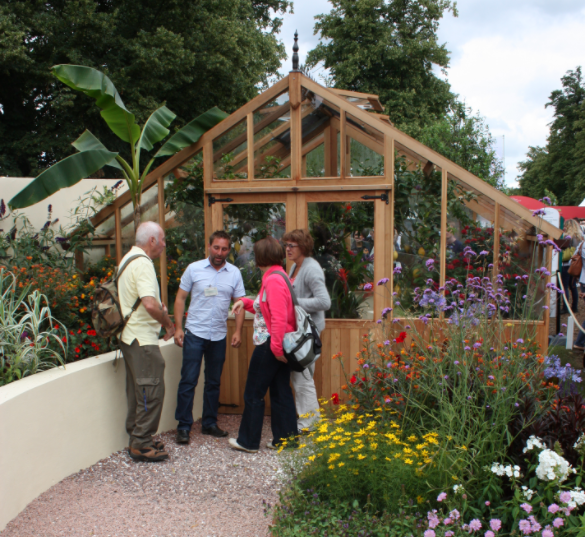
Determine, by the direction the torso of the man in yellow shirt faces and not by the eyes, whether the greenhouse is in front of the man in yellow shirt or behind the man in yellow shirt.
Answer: in front

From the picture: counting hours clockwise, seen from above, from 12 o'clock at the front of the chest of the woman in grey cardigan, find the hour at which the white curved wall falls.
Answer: The white curved wall is roughly at 11 o'clock from the woman in grey cardigan.

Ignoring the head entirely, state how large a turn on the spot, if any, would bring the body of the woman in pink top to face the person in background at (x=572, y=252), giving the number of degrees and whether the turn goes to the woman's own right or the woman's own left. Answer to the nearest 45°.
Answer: approximately 135° to the woman's own right

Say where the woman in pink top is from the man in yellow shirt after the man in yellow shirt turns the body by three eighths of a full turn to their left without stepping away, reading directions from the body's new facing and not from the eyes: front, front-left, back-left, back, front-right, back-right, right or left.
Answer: back-right

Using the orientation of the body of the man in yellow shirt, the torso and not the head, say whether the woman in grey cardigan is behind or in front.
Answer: in front

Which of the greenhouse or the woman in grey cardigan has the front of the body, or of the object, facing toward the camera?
the greenhouse

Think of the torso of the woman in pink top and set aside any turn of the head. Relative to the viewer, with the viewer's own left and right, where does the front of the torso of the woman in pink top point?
facing to the left of the viewer

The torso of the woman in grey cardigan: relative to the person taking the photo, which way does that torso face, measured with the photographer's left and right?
facing to the left of the viewer

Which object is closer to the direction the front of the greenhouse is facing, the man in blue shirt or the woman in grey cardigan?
the woman in grey cardigan

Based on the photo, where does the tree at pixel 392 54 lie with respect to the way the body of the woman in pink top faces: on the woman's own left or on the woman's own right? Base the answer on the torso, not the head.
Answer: on the woman's own right

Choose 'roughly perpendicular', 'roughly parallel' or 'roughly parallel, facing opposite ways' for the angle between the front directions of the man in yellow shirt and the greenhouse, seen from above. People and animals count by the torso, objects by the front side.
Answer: roughly perpendicular

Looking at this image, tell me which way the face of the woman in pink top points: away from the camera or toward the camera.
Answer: away from the camera

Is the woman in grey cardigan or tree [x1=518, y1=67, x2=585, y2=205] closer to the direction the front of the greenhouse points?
the woman in grey cardigan

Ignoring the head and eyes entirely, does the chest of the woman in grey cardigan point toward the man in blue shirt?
yes

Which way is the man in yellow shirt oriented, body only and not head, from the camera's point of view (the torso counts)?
to the viewer's right

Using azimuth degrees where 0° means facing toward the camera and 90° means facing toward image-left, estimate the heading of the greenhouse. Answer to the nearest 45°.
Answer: approximately 0°

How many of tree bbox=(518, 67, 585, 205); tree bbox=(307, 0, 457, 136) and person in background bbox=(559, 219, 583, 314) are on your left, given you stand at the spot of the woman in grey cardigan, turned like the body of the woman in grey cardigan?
0

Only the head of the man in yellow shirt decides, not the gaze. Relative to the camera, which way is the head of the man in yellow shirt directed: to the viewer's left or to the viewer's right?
to the viewer's right
